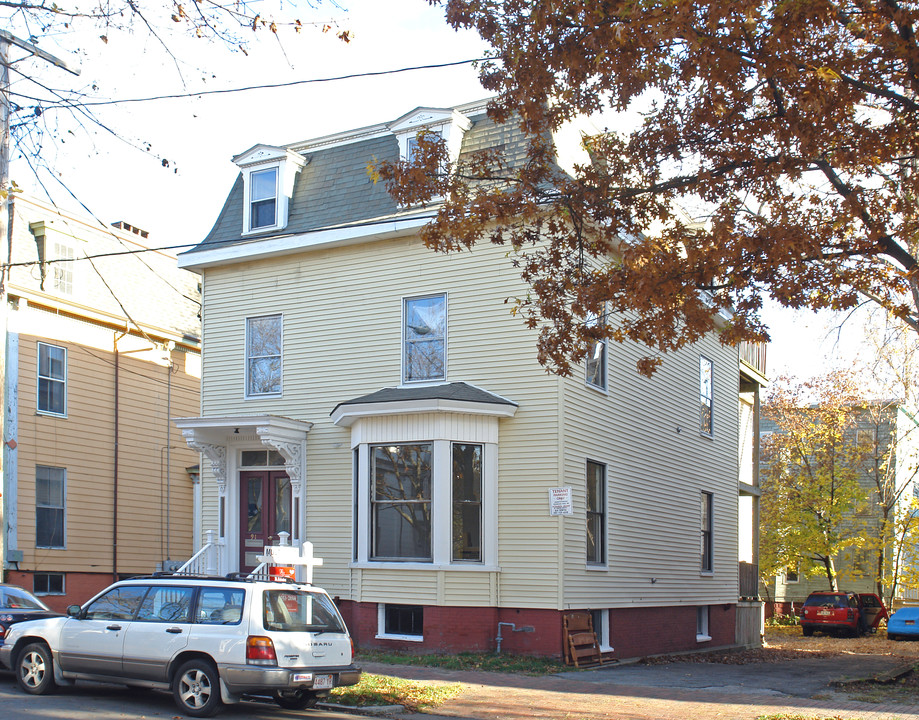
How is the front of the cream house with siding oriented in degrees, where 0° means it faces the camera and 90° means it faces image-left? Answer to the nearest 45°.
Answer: approximately 45°

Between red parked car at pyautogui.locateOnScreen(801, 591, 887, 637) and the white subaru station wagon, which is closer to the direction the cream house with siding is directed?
the white subaru station wagon

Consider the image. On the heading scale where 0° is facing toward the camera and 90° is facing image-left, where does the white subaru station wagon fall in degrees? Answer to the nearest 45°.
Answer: approximately 135°

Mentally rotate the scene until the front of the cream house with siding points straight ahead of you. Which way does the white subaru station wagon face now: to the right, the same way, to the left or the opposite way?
to the right

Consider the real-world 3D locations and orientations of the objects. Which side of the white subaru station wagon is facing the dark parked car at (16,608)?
front

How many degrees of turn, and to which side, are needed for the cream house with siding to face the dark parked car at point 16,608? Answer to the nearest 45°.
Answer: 0° — it already faces it

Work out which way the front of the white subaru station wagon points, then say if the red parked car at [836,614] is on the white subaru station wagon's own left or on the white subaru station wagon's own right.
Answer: on the white subaru station wagon's own right

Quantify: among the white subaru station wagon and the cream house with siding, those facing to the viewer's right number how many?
0

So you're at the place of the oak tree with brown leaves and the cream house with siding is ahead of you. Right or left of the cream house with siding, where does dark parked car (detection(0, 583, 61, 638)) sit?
left

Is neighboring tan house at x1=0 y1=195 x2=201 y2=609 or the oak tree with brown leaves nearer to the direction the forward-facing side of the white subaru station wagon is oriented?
the neighboring tan house
